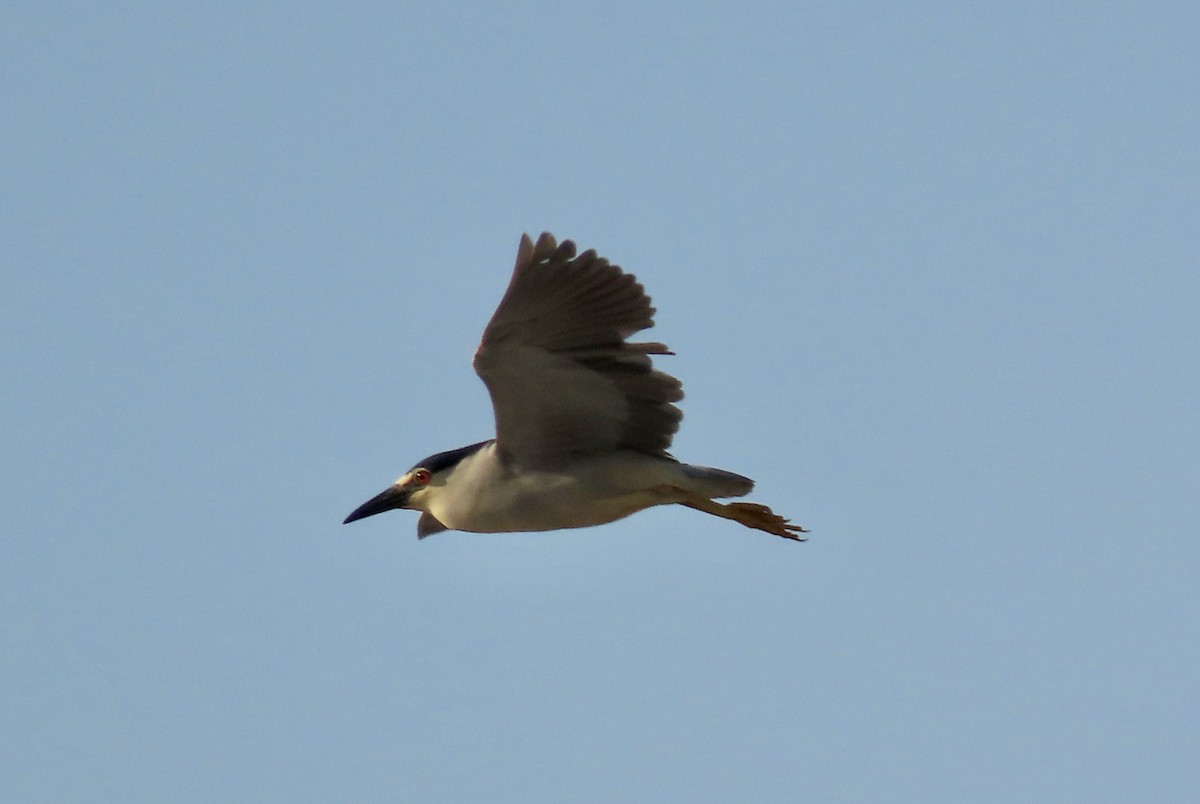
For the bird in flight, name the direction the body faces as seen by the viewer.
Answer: to the viewer's left
